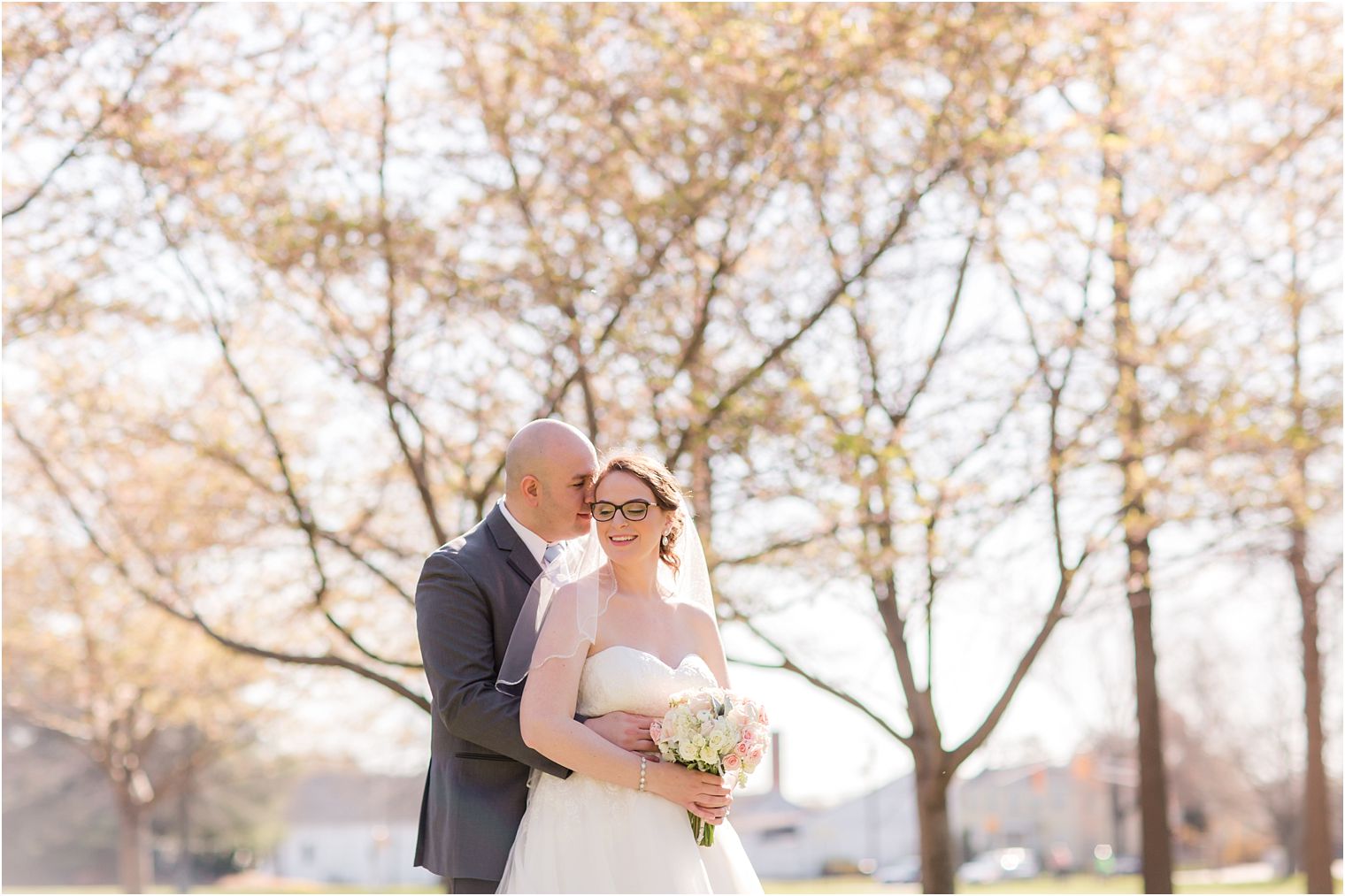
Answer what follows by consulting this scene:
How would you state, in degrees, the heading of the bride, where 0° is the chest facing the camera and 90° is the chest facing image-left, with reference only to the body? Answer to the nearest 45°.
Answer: approximately 315°

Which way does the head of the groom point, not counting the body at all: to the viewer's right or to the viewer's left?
to the viewer's right

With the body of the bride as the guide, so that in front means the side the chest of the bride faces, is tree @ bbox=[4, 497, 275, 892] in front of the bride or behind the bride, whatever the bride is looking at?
behind
